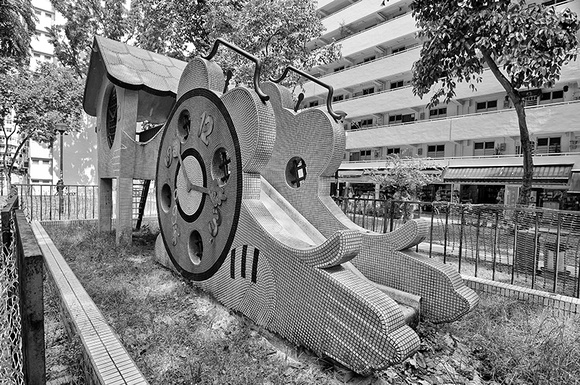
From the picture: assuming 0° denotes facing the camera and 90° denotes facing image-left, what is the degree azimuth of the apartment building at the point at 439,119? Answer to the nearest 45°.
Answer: approximately 45°

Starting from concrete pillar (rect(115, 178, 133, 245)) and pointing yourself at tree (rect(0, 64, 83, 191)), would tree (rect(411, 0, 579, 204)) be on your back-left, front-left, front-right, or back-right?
back-right

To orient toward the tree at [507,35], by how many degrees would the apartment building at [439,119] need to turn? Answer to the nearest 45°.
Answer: approximately 45° to its left

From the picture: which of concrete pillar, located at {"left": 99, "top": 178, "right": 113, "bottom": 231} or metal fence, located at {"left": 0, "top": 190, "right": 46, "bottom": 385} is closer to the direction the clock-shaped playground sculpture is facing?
the metal fence

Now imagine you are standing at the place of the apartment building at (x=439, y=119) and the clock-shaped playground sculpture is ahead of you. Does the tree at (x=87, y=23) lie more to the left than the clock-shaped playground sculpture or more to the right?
right
